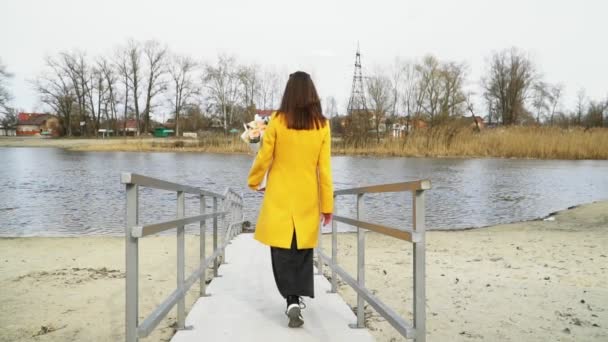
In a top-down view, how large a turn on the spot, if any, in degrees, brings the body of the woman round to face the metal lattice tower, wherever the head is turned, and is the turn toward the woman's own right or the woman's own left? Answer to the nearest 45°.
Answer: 0° — they already face it

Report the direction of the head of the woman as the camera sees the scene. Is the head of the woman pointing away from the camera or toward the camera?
away from the camera

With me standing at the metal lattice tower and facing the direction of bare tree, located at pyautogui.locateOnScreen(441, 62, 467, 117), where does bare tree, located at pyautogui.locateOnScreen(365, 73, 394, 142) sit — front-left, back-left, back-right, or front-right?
front-right

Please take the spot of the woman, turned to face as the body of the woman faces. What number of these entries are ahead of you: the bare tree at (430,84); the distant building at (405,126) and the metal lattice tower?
3

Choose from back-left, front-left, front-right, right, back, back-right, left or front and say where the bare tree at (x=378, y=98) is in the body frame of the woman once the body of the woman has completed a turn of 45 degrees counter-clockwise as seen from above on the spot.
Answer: front-right

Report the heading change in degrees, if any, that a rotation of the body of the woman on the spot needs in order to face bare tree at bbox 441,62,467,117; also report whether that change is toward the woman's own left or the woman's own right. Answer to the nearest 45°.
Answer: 0° — they already face it

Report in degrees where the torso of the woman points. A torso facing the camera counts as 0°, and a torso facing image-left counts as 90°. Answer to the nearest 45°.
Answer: approximately 180°

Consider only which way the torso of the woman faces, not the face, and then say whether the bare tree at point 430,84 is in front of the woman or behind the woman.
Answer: in front

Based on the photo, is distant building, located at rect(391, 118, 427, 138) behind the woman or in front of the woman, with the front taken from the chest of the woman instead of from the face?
in front

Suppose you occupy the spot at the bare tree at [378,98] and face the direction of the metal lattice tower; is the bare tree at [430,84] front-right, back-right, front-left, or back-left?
back-right
